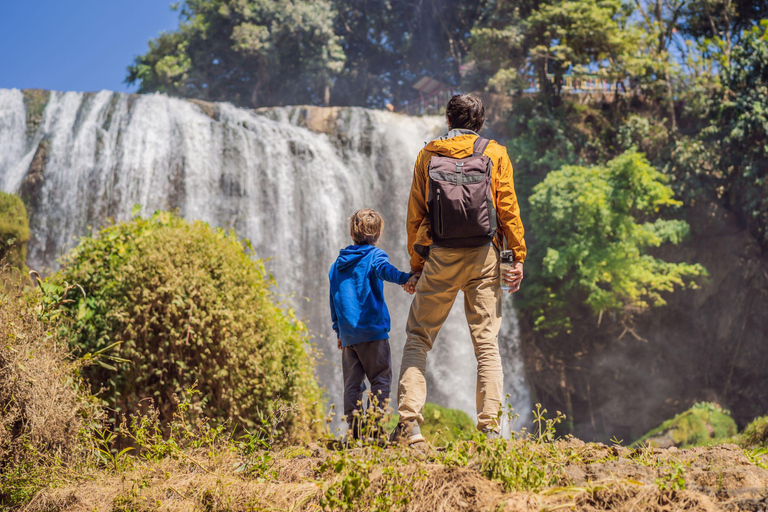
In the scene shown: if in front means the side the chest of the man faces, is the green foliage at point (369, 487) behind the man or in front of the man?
behind

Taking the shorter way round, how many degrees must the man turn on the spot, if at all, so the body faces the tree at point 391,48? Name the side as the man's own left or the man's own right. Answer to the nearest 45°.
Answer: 0° — they already face it

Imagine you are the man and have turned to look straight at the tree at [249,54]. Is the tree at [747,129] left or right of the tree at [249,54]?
right

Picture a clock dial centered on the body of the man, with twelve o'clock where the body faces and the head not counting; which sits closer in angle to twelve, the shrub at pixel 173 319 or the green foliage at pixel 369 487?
the shrub

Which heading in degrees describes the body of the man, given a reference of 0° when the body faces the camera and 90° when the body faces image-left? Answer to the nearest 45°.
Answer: approximately 180°

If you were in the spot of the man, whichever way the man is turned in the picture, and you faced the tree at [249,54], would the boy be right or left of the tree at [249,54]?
left

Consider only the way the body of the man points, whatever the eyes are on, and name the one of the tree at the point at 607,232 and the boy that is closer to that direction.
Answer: the tree

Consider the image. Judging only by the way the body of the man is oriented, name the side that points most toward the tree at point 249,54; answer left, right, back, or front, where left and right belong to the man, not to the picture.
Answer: front

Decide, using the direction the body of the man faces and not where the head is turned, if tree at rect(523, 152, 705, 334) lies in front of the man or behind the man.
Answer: in front

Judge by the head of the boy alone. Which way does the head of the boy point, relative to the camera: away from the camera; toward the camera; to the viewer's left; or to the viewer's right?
away from the camera

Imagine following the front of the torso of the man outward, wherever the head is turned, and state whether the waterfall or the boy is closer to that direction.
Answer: the waterfall
